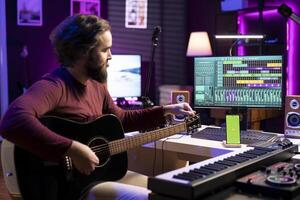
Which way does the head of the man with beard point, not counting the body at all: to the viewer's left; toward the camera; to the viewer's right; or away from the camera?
to the viewer's right

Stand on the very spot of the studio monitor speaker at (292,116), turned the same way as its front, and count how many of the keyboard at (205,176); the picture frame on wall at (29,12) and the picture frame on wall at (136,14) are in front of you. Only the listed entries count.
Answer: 1

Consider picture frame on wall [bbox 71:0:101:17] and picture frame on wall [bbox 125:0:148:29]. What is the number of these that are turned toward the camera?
2

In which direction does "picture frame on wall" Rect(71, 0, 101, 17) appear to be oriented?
toward the camera

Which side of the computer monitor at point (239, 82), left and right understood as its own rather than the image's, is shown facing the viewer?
front

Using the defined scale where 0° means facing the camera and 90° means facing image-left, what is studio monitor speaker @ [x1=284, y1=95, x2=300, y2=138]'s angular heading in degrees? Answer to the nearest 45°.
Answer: approximately 0°
